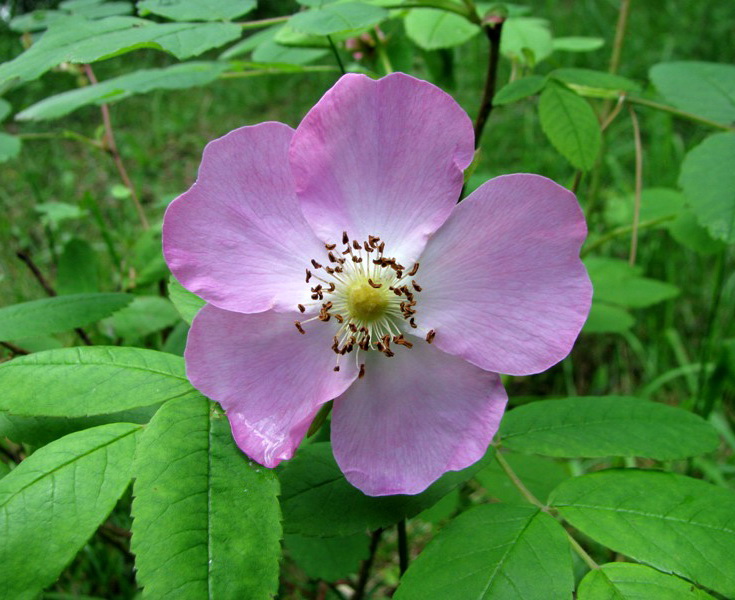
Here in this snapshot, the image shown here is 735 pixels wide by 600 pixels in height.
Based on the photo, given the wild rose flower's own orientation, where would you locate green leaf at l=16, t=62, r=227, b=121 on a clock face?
The green leaf is roughly at 5 o'clock from the wild rose flower.

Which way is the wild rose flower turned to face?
toward the camera

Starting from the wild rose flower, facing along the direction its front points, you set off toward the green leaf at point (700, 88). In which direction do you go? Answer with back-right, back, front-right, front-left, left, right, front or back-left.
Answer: back-left

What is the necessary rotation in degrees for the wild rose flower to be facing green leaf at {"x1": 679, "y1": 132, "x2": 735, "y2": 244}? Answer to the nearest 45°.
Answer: approximately 135° to its left
